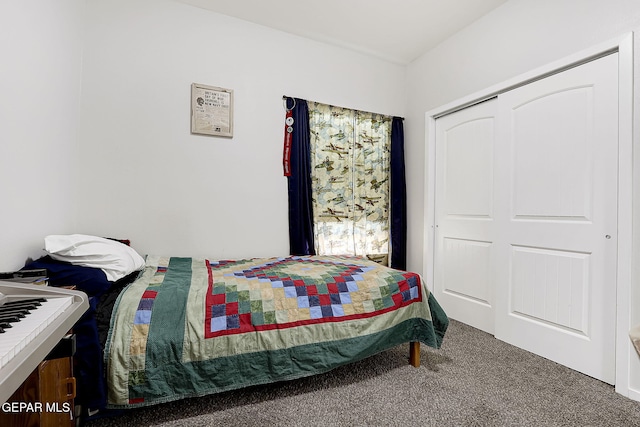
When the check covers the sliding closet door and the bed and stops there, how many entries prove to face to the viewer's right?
1

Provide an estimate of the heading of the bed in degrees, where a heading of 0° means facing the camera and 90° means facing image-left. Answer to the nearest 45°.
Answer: approximately 270°

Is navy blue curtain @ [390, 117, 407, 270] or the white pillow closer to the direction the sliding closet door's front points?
the white pillow

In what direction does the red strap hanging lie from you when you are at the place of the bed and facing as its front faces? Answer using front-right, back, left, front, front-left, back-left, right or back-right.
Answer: left

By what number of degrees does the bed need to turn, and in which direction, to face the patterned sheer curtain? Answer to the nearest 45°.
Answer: approximately 45° to its left

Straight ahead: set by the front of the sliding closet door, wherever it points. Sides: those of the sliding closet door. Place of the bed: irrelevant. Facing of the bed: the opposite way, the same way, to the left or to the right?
the opposite way

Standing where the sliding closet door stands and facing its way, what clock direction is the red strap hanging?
The red strap hanging is roughly at 1 o'clock from the sliding closet door.

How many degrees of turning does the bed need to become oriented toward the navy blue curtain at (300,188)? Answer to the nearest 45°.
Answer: approximately 90° to its left

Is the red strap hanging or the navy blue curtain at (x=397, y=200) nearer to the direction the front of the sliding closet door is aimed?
the red strap hanging

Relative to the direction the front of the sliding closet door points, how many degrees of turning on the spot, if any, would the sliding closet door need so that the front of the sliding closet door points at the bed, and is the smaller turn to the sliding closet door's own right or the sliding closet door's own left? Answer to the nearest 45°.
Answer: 0° — it already faces it
